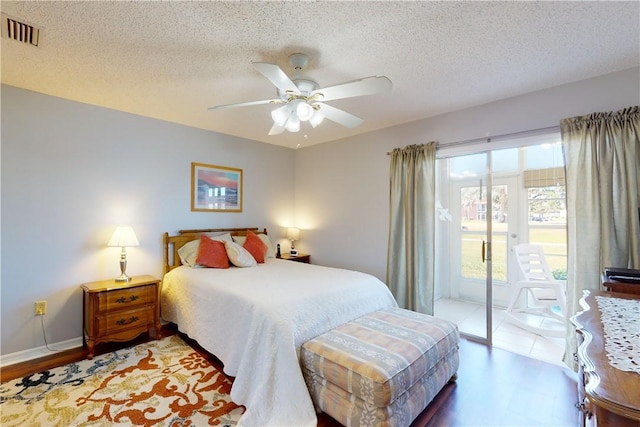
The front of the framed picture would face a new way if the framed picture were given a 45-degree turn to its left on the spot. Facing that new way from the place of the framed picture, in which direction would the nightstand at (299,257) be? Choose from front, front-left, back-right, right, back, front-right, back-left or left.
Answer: front

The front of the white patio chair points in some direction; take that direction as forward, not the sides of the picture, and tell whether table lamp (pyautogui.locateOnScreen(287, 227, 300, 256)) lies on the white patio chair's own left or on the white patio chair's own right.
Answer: on the white patio chair's own right

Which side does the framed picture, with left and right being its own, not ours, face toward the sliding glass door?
front

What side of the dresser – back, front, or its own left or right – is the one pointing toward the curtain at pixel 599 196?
right

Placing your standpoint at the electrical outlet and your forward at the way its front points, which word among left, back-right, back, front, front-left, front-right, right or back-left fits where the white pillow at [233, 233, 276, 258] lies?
left

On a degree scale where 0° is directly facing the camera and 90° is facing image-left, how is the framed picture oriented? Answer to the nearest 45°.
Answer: approximately 315°

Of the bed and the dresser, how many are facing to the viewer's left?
1

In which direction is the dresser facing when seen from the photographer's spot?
facing to the left of the viewer

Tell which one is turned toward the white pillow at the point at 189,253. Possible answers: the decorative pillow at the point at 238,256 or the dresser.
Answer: the dresser

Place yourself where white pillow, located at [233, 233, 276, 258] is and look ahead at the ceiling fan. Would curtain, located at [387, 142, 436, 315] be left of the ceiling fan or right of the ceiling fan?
left

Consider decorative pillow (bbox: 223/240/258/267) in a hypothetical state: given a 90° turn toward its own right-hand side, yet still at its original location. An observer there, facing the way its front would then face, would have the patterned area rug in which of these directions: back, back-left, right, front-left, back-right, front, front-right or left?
front

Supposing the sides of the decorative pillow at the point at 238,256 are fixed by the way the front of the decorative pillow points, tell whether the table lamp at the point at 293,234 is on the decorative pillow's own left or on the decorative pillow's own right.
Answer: on the decorative pillow's own left
